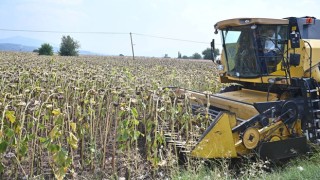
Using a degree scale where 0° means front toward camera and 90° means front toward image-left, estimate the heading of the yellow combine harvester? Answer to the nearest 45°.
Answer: approximately 45°

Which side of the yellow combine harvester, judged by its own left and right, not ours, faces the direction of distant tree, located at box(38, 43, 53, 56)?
right
